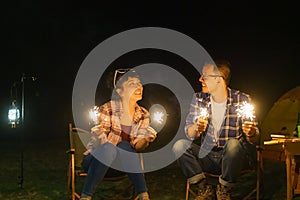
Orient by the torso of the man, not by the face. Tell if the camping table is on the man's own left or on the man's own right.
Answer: on the man's own left

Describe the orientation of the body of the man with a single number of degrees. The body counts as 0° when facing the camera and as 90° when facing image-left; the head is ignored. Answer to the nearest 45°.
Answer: approximately 0°

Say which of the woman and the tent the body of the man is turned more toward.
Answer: the woman

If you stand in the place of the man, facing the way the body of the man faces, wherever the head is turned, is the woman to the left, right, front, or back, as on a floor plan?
right
